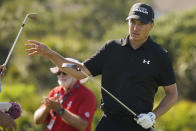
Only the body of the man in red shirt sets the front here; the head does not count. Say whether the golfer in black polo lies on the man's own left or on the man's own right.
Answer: on the man's own left

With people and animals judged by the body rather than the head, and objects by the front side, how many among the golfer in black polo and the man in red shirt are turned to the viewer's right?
0

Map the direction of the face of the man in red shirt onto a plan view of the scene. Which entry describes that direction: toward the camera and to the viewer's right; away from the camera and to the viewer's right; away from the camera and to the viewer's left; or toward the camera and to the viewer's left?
toward the camera and to the viewer's left

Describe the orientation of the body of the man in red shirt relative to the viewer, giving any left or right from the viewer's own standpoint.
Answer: facing the viewer and to the left of the viewer

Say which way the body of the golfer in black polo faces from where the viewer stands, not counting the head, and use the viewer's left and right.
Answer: facing the viewer

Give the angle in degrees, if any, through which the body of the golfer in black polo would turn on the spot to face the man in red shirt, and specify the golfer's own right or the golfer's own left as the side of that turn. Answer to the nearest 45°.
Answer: approximately 135° to the golfer's own right
